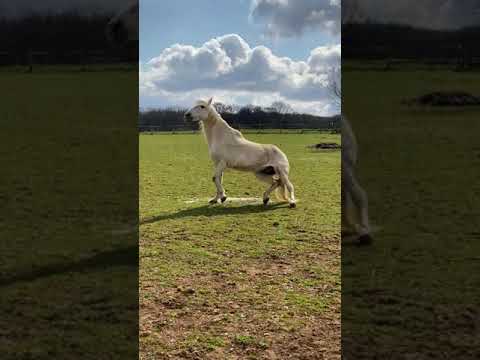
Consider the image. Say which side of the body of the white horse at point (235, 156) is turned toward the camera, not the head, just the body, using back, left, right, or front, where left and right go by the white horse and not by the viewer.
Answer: left
